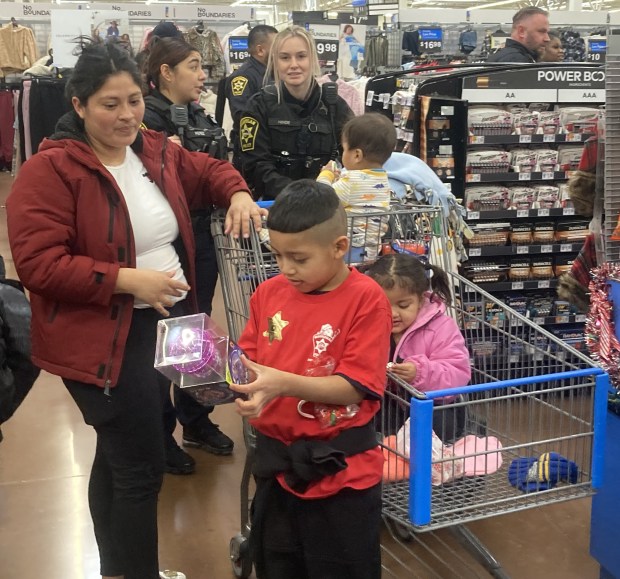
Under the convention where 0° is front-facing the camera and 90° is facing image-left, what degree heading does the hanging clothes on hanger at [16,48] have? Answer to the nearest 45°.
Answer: approximately 0°

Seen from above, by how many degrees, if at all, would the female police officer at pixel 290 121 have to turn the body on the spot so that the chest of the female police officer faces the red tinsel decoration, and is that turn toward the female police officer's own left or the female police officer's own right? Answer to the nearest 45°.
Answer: approximately 45° to the female police officer's own left

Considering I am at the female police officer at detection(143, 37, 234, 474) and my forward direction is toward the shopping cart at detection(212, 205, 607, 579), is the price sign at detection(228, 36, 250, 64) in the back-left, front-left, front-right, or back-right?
back-left

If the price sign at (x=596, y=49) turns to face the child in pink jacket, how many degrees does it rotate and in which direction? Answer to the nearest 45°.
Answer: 0° — it already faces them

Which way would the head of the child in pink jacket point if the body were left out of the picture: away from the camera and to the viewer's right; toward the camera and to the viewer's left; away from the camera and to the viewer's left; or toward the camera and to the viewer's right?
toward the camera and to the viewer's left

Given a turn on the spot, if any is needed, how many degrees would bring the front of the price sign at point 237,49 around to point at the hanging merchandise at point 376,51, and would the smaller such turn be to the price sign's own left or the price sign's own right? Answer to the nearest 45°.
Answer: approximately 90° to the price sign's own left

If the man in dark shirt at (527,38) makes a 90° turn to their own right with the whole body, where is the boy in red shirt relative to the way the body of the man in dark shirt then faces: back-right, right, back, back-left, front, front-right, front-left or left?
front

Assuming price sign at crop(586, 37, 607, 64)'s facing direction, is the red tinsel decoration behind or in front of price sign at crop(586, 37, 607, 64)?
in front
